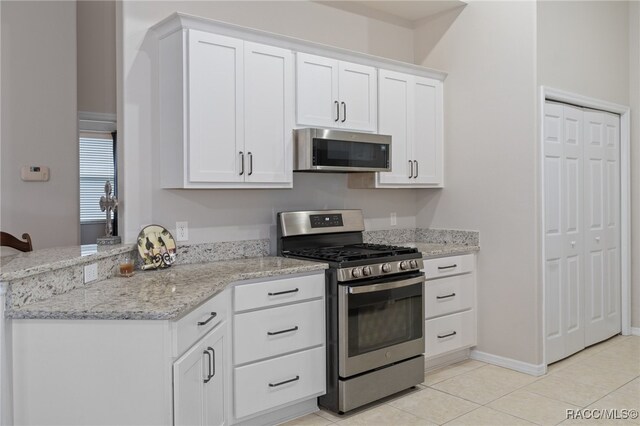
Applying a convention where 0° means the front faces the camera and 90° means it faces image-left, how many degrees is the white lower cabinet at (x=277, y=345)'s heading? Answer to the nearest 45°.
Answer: approximately 315°

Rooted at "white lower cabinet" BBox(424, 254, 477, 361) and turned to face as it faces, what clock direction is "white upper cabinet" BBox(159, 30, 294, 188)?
The white upper cabinet is roughly at 3 o'clock from the white lower cabinet.

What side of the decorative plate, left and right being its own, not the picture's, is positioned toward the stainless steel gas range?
left

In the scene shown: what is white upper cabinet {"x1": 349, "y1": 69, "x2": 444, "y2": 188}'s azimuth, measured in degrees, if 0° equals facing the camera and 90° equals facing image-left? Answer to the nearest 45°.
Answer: approximately 315°
